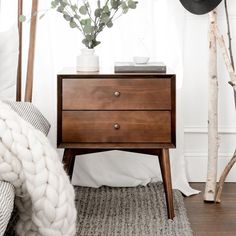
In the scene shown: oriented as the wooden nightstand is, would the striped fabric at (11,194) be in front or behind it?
in front

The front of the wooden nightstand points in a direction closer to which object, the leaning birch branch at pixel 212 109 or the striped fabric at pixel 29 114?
the striped fabric

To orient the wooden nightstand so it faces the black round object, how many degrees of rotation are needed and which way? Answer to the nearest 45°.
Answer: approximately 135° to its left

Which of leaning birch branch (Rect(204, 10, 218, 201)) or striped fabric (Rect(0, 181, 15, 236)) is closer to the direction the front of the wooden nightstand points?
the striped fabric

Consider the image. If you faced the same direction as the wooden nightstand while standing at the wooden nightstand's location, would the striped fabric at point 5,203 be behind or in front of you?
in front

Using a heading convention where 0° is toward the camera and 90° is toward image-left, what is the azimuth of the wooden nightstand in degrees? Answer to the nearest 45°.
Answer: approximately 0°

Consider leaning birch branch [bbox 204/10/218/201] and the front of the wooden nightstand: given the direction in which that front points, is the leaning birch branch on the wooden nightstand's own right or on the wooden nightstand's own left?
on the wooden nightstand's own left
